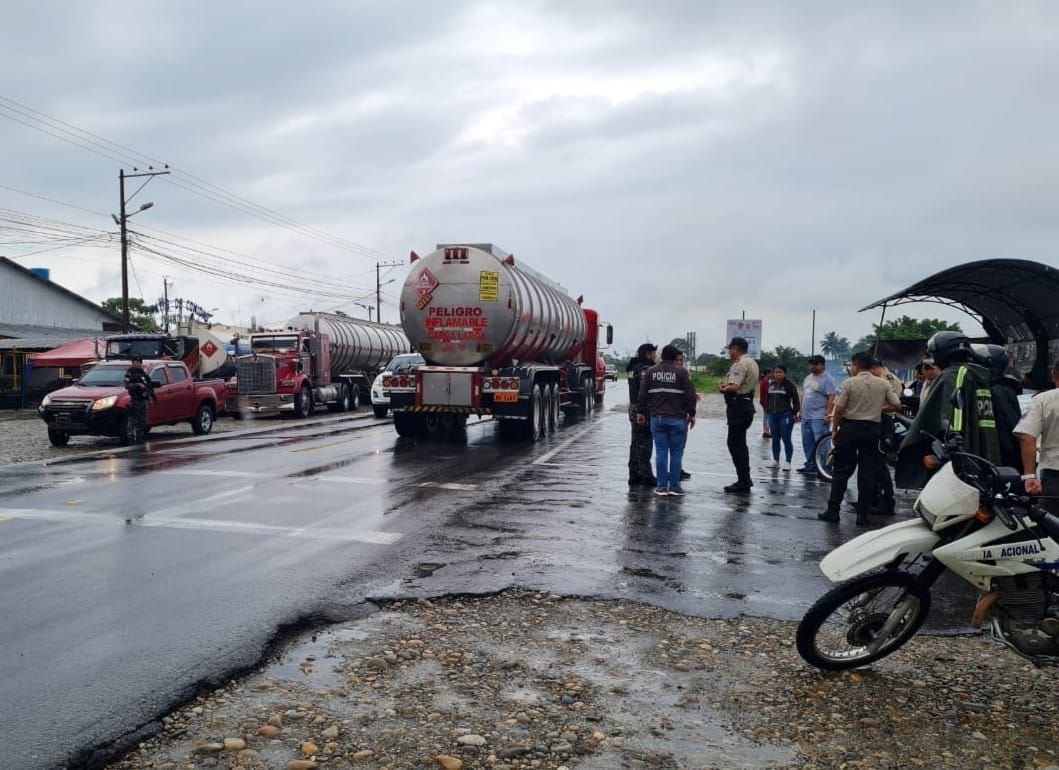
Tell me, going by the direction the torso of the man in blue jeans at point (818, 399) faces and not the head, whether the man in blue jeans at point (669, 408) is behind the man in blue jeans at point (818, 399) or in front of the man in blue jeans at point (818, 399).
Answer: in front

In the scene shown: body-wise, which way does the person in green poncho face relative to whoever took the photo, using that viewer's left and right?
facing away from the viewer and to the left of the viewer

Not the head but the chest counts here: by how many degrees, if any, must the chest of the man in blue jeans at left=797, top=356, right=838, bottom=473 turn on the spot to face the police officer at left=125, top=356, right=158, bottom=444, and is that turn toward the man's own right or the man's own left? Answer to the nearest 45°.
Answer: approximately 45° to the man's own right

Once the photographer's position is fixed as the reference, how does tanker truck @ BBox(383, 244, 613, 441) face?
facing away from the viewer and to the right of the viewer

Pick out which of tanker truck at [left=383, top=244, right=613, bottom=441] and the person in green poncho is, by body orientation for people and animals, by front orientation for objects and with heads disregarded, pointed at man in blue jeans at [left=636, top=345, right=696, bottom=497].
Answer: the person in green poncho

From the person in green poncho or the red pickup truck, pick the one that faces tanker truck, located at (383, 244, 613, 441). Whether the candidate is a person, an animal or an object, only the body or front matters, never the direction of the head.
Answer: the person in green poncho

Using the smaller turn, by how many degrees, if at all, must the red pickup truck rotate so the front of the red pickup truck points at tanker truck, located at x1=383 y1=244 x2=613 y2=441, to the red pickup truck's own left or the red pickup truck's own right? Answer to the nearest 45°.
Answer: approximately 90° to the red pickup truck's own left

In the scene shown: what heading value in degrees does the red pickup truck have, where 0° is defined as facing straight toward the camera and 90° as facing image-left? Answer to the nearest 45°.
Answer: approximately 45°

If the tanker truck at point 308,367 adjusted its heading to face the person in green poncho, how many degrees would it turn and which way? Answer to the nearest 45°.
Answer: approximately 45° to its left

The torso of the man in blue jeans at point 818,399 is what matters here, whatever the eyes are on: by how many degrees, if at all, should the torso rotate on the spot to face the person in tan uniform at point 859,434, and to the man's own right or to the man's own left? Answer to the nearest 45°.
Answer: approximately 45° to the man's own left

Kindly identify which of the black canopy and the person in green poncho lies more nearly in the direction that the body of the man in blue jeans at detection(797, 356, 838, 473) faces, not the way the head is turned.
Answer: the person in green poncho

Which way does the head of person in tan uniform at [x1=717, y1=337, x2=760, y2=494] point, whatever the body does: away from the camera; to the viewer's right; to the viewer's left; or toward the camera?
to the viewer's left
